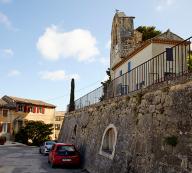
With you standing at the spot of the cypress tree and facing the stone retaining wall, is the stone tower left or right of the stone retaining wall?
left

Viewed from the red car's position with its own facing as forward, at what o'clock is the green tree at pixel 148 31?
The green tree is roughly at 1 o'clock from the red car.

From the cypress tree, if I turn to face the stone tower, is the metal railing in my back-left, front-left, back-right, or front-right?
front-right

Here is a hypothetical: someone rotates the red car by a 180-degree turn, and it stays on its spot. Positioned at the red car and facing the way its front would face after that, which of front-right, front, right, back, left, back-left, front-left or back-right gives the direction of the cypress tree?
back

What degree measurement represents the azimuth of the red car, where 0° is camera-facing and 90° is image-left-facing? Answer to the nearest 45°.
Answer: approximately 180°
